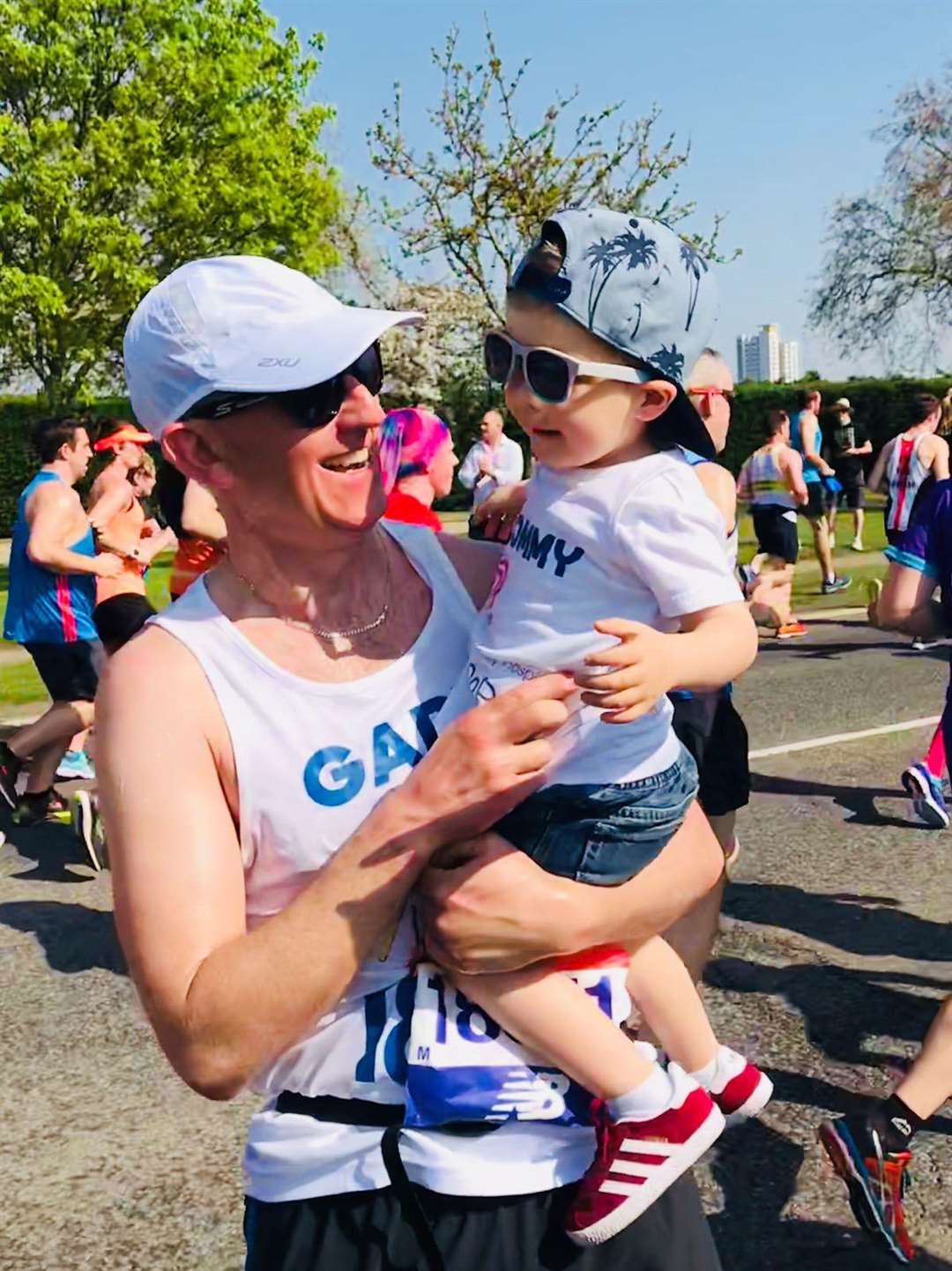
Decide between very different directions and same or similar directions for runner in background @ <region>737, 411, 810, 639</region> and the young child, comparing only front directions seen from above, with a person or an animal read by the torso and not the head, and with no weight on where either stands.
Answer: very different directions

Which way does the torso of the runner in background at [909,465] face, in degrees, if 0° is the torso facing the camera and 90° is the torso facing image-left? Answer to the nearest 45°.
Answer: approximately 225°

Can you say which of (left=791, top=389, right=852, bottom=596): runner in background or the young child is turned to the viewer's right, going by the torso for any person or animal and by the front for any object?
the runner in background

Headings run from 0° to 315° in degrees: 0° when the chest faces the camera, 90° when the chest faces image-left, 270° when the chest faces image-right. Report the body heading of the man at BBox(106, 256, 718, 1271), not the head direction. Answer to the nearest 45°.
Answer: approximately 315°

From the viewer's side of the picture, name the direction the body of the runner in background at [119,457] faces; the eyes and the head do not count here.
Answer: to the viewer's right

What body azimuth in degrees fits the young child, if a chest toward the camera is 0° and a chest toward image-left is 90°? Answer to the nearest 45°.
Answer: approximately 45°

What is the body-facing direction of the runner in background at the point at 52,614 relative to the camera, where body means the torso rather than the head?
to the viewer's right

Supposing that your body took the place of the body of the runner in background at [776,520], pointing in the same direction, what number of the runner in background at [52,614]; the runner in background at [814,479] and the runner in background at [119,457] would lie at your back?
2
